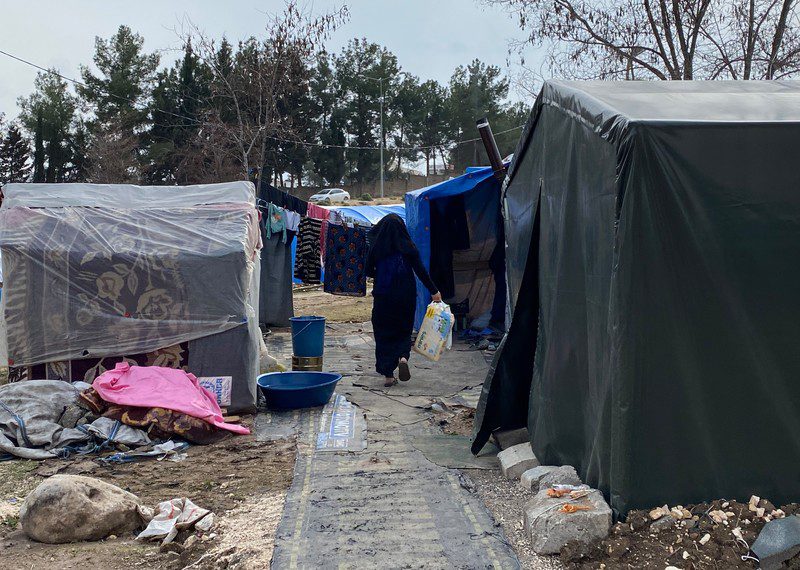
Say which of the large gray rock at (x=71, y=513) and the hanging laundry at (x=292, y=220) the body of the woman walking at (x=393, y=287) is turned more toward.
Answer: the hanging laundry

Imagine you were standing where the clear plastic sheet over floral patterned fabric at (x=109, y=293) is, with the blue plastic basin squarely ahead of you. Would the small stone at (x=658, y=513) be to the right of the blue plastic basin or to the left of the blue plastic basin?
right

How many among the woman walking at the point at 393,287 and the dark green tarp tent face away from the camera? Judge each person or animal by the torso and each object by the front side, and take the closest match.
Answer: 1

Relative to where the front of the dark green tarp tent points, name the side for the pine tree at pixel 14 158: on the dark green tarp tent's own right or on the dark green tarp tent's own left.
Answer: on the dark green tarp tent's own right

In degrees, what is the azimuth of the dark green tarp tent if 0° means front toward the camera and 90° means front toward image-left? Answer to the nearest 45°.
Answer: approximately 45°

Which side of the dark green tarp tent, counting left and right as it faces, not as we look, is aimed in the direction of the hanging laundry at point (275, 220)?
right

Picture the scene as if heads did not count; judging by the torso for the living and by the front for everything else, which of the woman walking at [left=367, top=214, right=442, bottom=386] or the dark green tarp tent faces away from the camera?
the woman walking

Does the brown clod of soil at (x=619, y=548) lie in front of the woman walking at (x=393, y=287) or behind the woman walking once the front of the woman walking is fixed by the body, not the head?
behind

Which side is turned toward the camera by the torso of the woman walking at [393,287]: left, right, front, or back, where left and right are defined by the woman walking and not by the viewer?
back
